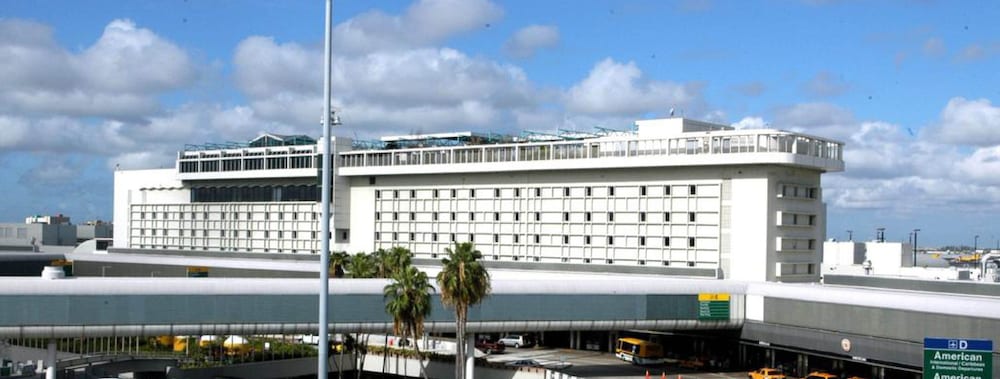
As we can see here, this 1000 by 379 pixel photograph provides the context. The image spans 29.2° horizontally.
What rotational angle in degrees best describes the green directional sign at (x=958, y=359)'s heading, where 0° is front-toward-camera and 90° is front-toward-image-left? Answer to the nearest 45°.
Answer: approximately 0°

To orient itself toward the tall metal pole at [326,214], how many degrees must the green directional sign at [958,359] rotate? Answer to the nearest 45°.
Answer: approximately 45° to its right
